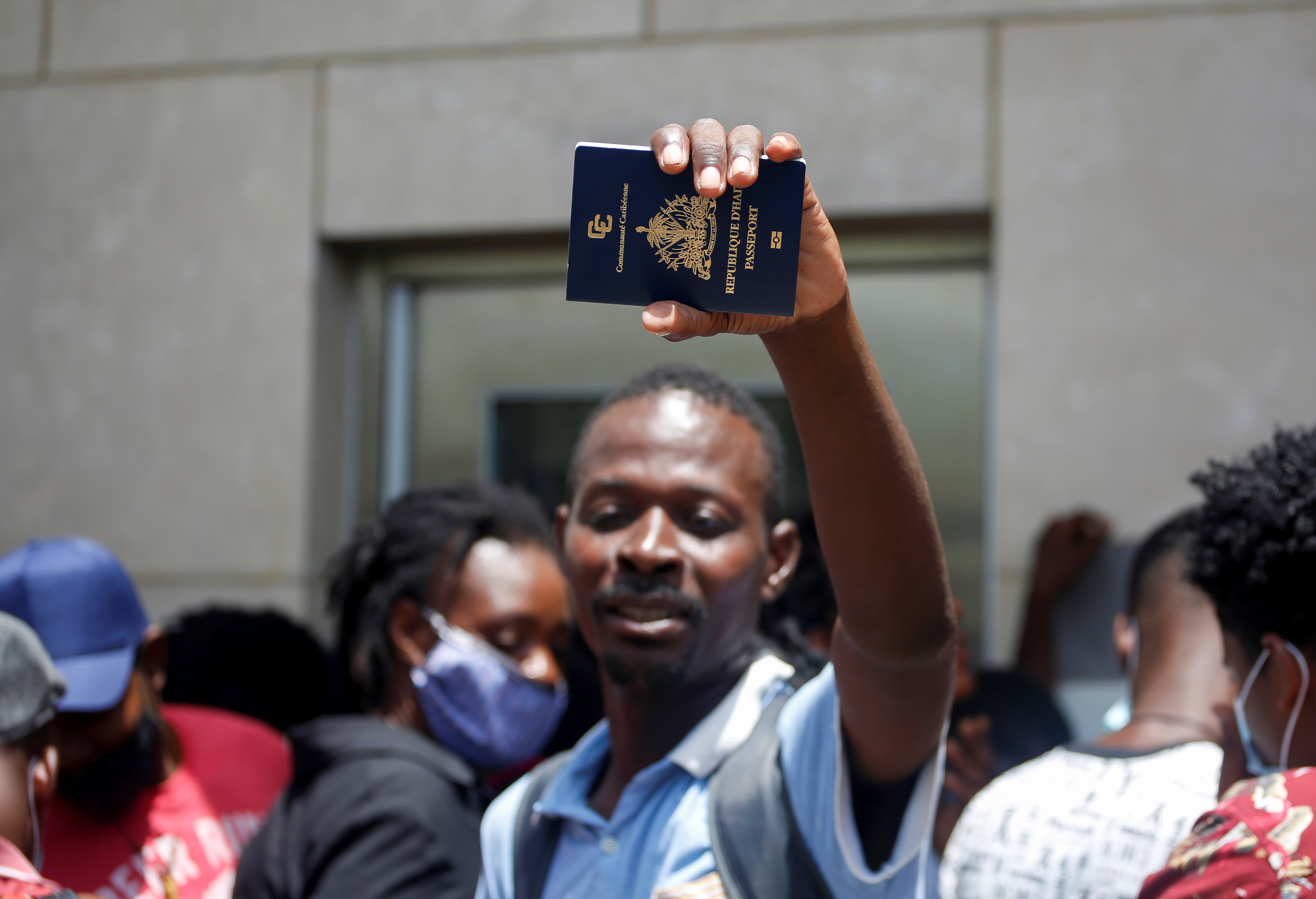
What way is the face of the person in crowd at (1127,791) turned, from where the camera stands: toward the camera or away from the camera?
away from the camera

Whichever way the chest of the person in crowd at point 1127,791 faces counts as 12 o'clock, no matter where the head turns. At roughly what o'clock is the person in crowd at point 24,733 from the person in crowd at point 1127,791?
the person in crowd at point 24,733 is roughly at 8 o'clock from the person in crowd at point 1127,791.

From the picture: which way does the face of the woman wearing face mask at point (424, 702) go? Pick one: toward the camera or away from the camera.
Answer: toward the camera

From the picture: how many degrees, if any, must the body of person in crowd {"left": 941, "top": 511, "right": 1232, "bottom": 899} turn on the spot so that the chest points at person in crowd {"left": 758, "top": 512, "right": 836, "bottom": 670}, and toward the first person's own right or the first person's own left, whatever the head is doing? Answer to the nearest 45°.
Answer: approximately 45° to the first person's own left

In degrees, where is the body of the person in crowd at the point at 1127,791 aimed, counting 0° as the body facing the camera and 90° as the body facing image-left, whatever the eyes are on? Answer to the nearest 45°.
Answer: approximately 180°

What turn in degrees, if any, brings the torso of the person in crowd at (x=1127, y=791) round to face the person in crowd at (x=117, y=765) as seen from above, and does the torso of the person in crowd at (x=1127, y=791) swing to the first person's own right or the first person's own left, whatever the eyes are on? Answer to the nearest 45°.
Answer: approximately 90° to the first person's own left

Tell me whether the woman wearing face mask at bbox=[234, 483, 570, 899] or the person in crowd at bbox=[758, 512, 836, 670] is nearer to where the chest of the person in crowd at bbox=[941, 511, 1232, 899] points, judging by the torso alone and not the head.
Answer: the person in crowd
